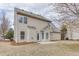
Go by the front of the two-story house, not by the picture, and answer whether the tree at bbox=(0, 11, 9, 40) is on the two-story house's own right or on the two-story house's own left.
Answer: on the two-story house's own right
